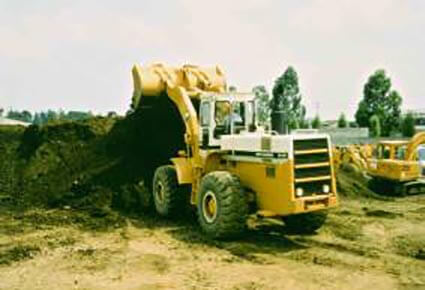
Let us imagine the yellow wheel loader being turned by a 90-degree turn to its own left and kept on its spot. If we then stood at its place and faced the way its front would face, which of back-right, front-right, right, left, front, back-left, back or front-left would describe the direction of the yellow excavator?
back

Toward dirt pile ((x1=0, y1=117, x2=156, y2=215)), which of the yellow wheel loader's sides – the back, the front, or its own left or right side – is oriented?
front

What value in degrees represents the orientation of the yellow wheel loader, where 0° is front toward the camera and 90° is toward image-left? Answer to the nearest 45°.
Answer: approximately 135°
